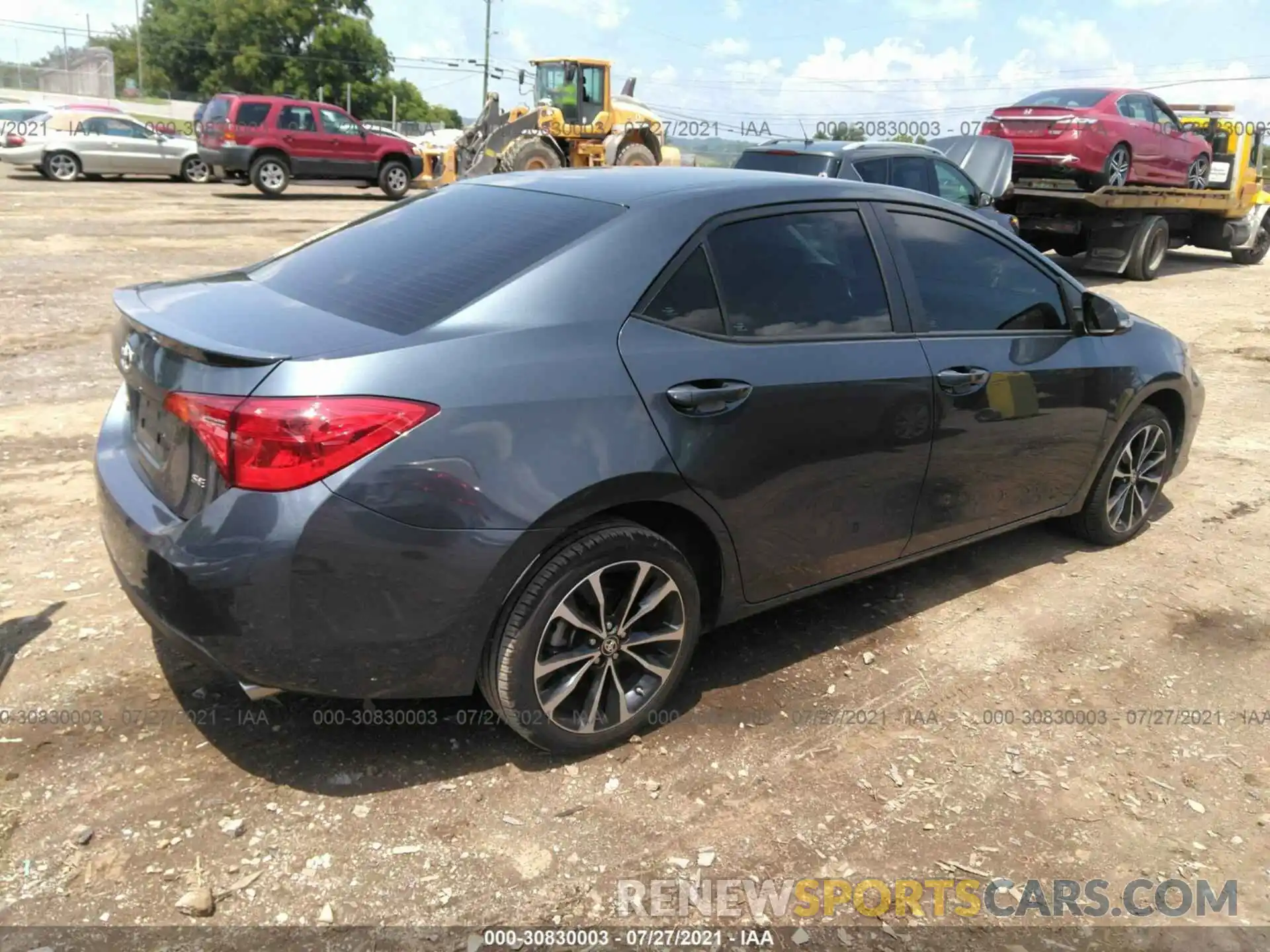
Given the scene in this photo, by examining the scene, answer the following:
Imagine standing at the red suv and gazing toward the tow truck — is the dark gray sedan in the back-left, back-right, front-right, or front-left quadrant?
front-right

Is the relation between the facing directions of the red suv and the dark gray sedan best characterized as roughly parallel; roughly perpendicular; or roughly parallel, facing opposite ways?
roughly parallel

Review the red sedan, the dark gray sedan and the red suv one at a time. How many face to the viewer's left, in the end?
0

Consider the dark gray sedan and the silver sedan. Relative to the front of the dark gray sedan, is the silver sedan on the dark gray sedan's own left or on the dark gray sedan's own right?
on the dark gray sedan's own left

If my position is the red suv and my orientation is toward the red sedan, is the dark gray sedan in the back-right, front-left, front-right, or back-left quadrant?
front-right

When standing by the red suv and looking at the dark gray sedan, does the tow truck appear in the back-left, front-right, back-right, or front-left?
front-left

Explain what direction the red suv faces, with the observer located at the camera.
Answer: facing away from the viewer and to the right of the viewer

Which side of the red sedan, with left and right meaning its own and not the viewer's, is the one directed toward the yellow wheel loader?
left

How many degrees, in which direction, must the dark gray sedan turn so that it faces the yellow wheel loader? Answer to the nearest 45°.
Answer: approximately 45° to its left

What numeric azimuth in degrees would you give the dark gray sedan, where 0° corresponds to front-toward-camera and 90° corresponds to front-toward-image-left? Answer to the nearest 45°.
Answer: approximately 225°

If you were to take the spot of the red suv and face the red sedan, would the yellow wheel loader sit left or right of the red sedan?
left

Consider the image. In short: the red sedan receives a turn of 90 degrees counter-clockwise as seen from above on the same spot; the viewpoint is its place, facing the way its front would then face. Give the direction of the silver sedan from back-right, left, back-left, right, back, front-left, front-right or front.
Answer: front-left

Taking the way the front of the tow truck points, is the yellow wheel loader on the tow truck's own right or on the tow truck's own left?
on the tow truck's own left

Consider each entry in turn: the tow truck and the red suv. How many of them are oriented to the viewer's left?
0

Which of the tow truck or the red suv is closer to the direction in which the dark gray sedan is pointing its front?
the tow truck

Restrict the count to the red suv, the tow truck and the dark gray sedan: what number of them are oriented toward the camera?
0

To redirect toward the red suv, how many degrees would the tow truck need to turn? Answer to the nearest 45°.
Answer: approximately 135° to its left

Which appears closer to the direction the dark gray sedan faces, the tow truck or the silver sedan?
the tow truck
